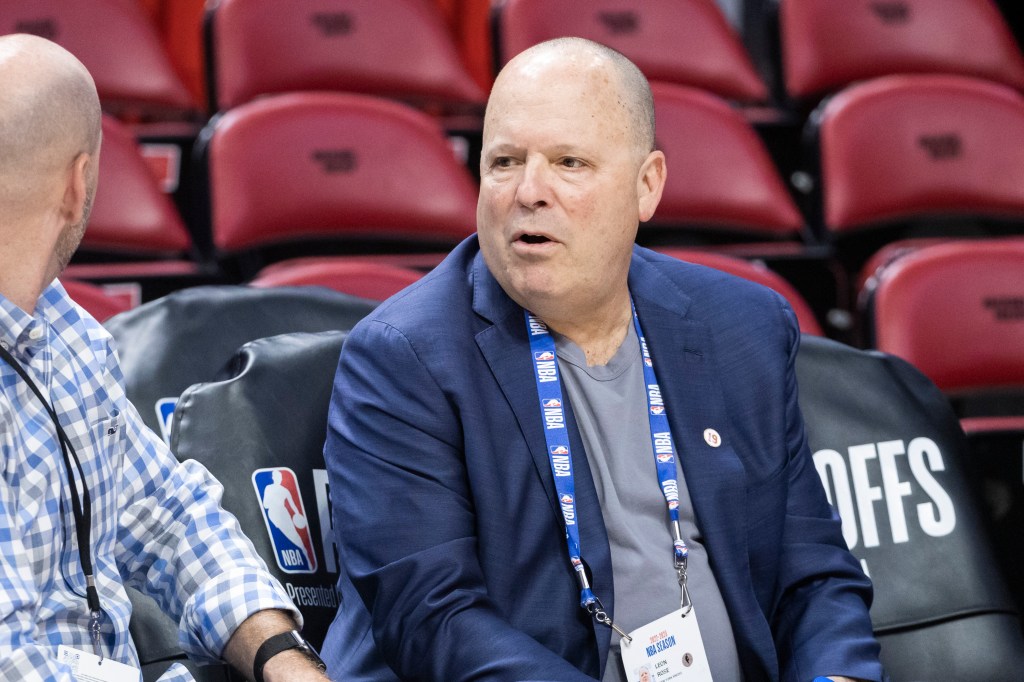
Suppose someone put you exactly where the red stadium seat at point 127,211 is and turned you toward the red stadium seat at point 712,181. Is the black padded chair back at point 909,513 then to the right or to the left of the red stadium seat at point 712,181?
right

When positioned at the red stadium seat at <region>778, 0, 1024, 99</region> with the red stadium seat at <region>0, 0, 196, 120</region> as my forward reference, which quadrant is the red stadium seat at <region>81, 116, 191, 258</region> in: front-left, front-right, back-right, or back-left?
front-left

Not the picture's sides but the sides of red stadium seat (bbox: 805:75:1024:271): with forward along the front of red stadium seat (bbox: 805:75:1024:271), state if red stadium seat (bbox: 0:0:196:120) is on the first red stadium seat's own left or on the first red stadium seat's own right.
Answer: on the first red stadium seat's own right

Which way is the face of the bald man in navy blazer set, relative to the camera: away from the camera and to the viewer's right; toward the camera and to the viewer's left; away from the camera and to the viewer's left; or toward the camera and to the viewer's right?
toward the camera and to the viewer's left

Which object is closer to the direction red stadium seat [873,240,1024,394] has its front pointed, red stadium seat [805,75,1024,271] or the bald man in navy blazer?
the bald man in navy blazer

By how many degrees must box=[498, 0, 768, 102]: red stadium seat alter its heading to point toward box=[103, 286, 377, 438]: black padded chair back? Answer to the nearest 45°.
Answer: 0° — it already faces it

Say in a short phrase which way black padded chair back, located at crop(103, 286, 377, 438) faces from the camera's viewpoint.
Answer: facing the viewer and to the right of the viewer

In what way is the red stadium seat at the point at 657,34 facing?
toward the camera

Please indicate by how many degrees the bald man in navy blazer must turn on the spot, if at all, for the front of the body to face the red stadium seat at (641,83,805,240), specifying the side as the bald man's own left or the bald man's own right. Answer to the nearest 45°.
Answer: approximately 180°

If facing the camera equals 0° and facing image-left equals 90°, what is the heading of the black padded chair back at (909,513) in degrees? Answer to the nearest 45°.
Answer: approximately 315°

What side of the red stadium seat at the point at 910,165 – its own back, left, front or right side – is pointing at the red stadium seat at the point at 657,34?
back

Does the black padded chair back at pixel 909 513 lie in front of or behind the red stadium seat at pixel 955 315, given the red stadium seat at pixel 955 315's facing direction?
in front

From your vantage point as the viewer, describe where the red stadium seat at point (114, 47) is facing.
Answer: facing the viewer

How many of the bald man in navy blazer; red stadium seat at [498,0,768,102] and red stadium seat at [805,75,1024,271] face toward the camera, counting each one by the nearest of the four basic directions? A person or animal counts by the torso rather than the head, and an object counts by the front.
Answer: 3

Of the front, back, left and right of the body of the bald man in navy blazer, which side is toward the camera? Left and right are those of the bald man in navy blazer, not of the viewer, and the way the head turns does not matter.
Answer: front

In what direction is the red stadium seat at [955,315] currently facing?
toward the camera
